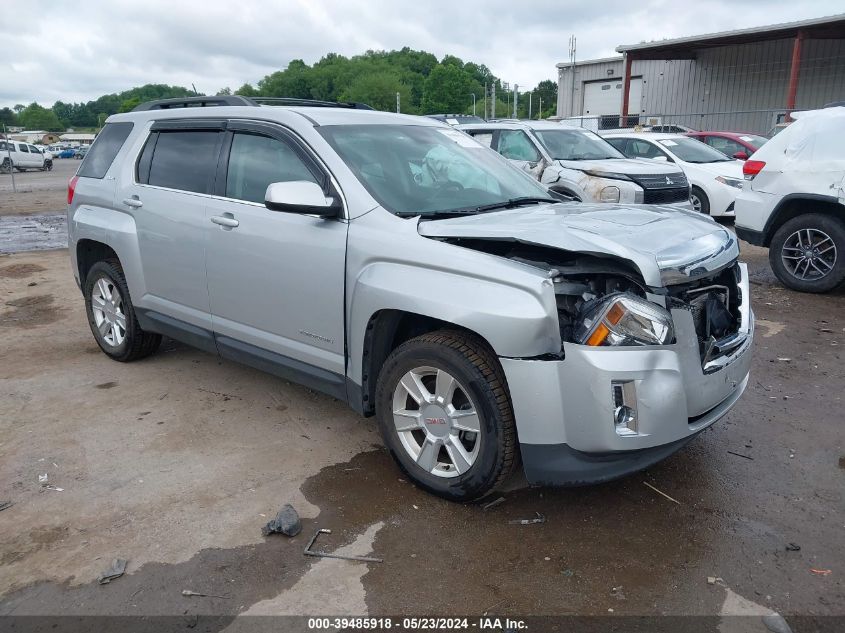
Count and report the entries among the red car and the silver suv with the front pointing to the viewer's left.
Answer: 0

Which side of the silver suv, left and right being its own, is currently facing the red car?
left

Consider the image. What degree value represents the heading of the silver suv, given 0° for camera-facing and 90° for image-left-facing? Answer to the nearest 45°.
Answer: approximately 315°

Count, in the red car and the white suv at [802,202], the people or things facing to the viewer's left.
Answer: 0

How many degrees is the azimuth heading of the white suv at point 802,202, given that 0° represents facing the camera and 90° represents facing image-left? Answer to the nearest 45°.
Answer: approximately 270°

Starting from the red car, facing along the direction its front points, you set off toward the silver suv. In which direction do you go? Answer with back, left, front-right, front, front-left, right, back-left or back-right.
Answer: front-right

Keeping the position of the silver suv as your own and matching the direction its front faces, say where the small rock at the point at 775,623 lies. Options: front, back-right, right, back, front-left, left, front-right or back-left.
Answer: front

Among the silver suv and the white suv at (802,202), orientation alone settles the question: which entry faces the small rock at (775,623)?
the silver suv
